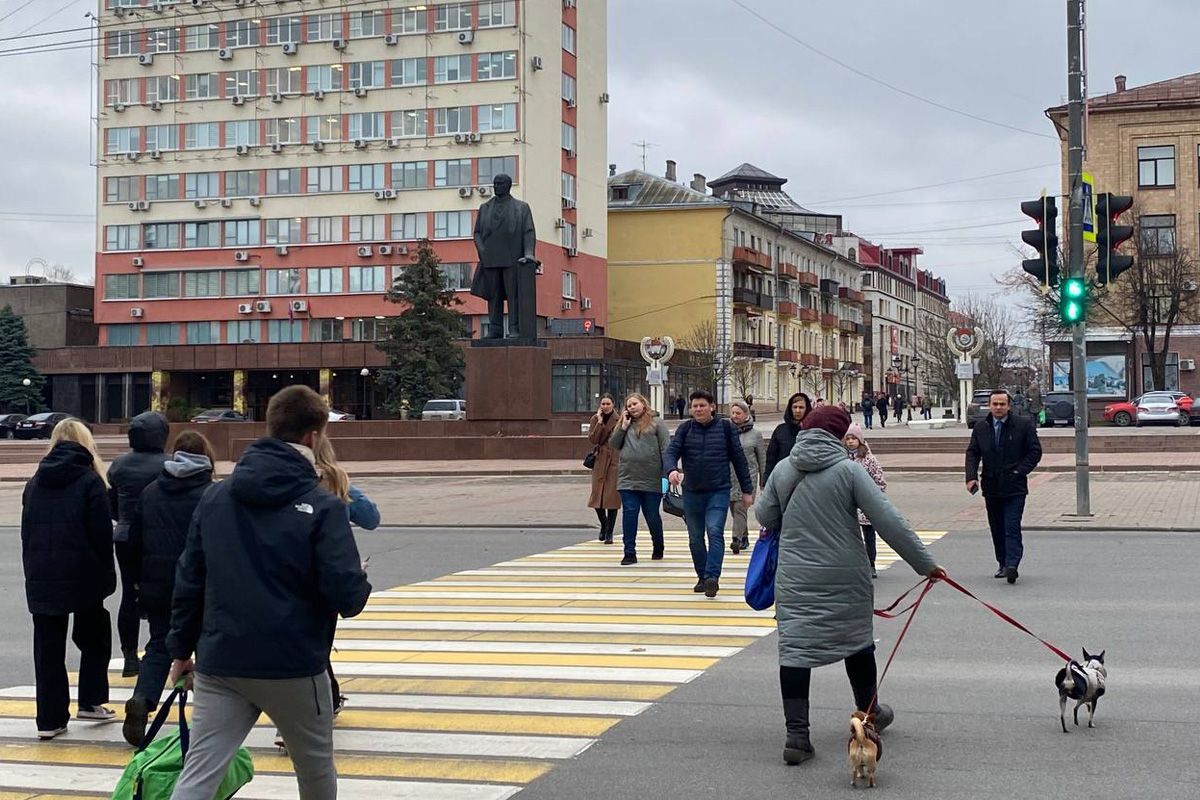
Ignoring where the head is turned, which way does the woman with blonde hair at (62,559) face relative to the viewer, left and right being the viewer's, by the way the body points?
facing away from the viewer and to the right of the viewer

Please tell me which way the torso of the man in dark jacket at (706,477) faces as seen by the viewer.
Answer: toward the camera

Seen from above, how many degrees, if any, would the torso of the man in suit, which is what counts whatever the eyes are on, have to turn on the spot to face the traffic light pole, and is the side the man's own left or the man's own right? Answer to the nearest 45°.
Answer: approximately 180°

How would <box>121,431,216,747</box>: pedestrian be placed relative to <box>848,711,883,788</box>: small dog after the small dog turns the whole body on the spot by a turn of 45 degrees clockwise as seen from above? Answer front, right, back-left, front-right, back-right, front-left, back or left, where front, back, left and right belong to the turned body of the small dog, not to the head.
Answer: back-left

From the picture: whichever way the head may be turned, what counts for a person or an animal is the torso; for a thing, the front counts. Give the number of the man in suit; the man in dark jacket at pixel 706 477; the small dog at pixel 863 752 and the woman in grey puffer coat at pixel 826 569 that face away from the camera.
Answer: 2

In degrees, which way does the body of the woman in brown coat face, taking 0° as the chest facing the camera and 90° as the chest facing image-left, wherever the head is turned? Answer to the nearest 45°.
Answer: approximately 0°

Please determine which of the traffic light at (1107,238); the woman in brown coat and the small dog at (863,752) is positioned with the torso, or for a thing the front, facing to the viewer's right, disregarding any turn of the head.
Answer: the traffic light

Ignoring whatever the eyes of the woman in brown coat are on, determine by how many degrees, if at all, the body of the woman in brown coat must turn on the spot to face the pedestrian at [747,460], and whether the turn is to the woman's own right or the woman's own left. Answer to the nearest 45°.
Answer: approximately 45° to the woman's own left

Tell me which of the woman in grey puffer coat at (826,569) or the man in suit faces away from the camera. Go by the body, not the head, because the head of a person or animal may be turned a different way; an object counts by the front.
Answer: the woman in grey puffer coat

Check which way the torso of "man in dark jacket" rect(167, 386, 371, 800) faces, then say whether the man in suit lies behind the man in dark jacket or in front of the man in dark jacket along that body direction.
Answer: in front

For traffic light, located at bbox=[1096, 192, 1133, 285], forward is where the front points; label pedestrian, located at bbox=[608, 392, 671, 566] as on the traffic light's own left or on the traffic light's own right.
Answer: on the traffic light's own right

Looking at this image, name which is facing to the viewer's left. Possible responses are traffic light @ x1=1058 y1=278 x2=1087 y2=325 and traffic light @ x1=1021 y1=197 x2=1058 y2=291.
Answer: traffic light @ x1=1021 y1=197 x2=1058 y2=291

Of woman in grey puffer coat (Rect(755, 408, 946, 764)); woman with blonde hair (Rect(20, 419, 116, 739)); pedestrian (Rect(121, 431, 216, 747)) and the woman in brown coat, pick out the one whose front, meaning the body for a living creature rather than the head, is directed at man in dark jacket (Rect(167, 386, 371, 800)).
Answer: the woman in brown coat

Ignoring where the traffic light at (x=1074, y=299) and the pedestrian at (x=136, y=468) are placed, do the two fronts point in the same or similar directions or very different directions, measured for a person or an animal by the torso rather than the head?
very different directions

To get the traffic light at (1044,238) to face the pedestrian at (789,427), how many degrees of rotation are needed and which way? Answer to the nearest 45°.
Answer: approximately 45° to its left

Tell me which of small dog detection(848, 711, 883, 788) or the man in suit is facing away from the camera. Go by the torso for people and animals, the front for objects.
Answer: the small dog

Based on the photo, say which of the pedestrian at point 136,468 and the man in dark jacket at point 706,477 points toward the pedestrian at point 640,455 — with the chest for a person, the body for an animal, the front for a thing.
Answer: the pedestrian at point 136,468

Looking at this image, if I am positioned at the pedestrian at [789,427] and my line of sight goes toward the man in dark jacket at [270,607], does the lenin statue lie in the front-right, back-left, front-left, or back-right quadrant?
back-right

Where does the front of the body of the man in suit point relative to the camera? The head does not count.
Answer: toward the camera

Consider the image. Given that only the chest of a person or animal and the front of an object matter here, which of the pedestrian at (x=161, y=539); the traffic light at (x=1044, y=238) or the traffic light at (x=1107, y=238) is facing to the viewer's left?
the traffic light at (x=1044, y=238)
